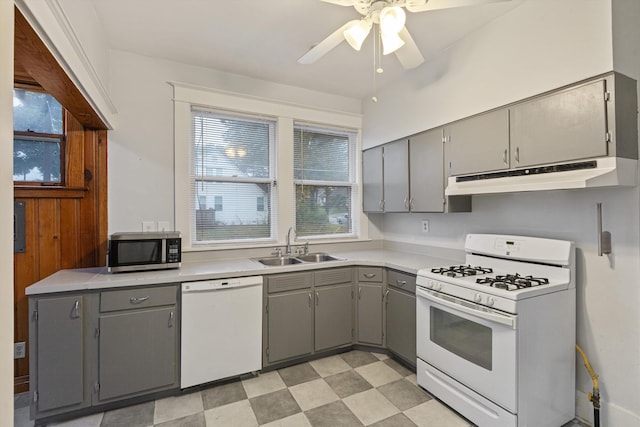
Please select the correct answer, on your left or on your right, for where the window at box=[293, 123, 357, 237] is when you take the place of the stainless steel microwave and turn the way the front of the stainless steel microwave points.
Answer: on your left

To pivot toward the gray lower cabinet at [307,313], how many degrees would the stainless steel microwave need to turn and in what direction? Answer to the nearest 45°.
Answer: approximately 90° to its left

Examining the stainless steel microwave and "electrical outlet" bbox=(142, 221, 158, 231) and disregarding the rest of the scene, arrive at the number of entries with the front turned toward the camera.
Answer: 2

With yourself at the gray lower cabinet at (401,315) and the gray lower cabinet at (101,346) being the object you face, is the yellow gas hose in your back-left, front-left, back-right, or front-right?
back-left

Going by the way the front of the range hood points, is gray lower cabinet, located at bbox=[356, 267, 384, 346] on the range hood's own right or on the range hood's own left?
on the range hood's own right

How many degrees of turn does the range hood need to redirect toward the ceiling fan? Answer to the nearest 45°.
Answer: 0° — it already faces it

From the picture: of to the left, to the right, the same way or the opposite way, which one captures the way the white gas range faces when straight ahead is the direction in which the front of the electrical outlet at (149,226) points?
to the right

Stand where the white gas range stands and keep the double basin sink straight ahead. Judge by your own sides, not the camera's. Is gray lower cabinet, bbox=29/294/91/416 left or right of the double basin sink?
left

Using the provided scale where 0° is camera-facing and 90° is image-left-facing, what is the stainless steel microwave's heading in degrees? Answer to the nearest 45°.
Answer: approximately 0°
